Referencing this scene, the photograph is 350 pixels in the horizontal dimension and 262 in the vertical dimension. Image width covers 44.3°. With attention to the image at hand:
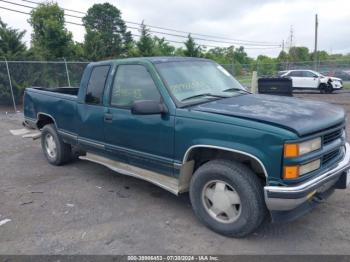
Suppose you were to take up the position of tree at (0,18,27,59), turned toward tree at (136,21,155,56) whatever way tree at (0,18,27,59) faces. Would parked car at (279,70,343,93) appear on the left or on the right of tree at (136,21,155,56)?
right

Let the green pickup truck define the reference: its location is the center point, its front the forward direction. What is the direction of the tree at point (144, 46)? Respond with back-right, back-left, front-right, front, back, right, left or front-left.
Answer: back-left

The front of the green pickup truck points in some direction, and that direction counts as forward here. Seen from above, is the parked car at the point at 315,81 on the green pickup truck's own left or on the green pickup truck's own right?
on the green pickup truck's own left

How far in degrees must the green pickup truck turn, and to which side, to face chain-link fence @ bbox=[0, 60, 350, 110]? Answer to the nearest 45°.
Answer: approximately 180°

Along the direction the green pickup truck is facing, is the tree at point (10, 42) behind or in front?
behind

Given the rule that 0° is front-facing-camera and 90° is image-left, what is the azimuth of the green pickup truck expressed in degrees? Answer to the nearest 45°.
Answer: approximately 315°

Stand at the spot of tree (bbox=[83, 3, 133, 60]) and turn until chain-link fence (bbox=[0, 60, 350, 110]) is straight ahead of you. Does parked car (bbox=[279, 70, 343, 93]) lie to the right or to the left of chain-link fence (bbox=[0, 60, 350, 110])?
left

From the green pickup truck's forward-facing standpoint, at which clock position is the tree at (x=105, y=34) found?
The tree is roughly at 7 o'clock from the green pickup truck.
